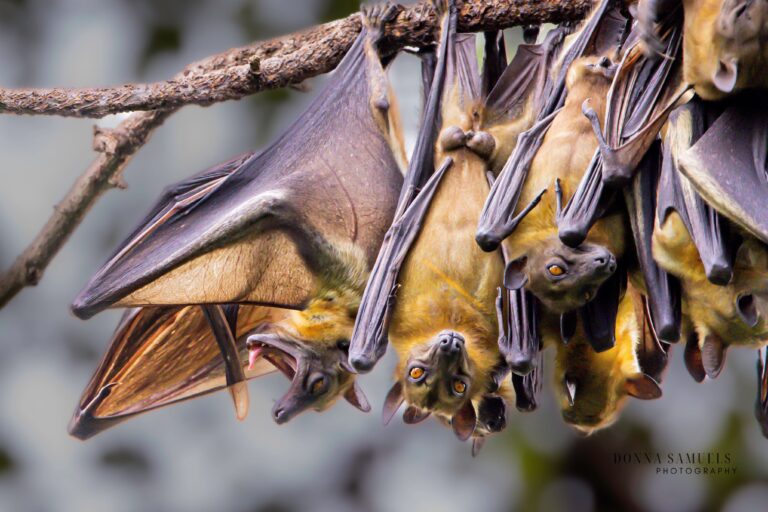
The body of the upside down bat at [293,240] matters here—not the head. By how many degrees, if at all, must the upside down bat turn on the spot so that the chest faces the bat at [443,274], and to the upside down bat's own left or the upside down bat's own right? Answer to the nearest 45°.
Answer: approximately 135° to the upside down bat's own left

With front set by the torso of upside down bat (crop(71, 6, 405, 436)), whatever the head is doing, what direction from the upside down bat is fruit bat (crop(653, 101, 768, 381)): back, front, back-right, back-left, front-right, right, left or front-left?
back-left

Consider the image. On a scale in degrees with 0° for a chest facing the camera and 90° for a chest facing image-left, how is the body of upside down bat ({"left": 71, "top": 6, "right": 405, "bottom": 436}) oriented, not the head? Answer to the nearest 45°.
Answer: approximately 90°

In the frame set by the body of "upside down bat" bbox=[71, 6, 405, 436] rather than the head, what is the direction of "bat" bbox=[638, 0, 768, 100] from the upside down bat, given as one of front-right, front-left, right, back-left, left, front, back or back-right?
back-left
